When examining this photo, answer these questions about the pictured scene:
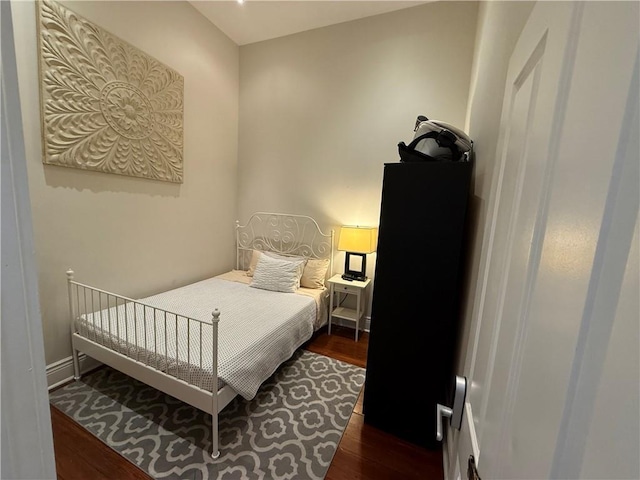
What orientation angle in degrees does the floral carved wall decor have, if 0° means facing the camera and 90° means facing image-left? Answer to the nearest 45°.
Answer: approximately 315°

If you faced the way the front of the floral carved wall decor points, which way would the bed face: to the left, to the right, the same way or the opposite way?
to the right

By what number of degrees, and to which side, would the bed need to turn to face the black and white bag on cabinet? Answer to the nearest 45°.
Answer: approximately 90° to its left

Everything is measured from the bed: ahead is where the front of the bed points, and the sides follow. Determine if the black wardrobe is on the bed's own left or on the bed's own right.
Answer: on the bed's own left

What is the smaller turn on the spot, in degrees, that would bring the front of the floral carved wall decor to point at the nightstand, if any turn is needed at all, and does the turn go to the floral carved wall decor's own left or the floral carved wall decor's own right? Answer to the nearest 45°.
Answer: approximately 45° to the floral carved wall decor's own left
